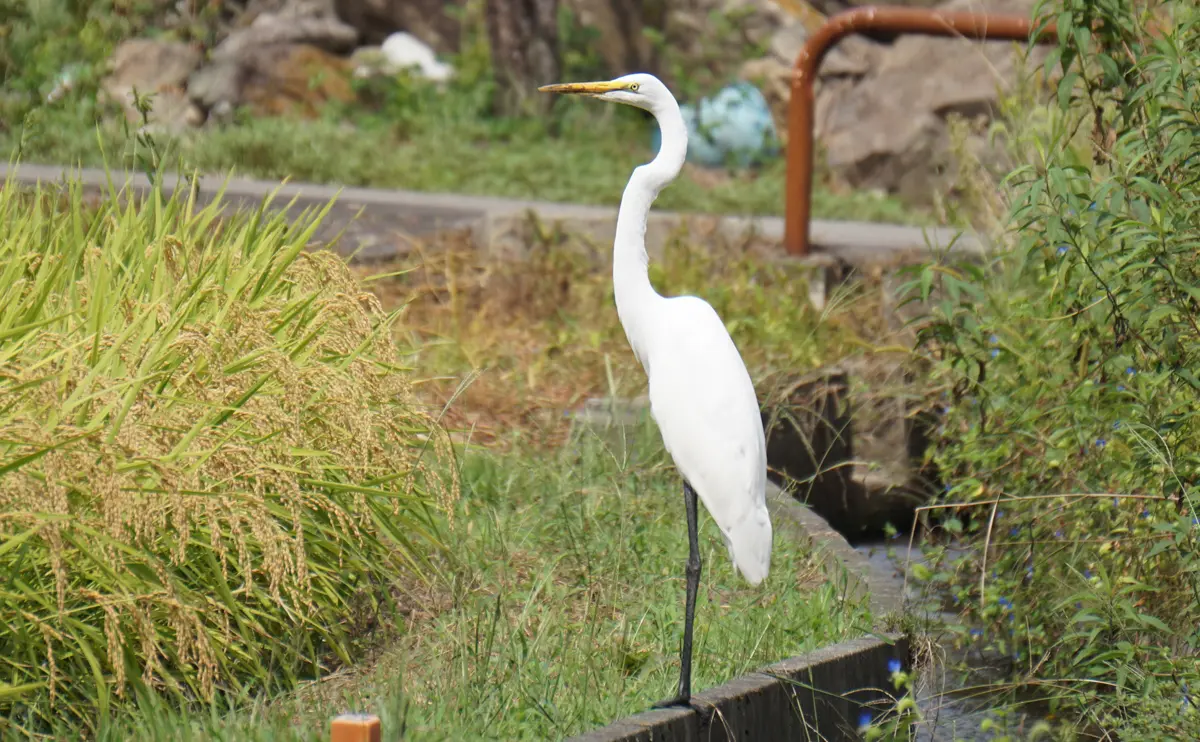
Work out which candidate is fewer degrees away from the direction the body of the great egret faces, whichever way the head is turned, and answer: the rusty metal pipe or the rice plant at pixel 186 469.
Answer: the rice plant

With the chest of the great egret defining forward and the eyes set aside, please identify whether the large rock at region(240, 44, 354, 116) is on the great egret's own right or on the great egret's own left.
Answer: on the great egret's own right

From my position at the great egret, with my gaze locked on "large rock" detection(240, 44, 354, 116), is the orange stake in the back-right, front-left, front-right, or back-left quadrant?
back-left

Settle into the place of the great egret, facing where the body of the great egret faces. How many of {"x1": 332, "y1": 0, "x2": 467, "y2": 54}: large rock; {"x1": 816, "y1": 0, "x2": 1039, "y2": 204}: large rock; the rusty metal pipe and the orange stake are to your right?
3

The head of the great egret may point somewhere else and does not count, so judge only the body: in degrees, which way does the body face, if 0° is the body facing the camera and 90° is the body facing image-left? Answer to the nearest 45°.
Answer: approximately 90°

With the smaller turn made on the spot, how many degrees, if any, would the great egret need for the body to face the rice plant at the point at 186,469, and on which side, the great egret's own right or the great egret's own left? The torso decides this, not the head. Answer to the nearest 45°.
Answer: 0° — it already faces it

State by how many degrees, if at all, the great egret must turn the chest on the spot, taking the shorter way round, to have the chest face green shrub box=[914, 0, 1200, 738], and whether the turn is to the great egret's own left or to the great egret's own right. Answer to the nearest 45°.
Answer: approximately 135° to the great egret's own right

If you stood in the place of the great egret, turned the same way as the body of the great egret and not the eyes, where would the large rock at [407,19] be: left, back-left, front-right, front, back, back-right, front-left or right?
right

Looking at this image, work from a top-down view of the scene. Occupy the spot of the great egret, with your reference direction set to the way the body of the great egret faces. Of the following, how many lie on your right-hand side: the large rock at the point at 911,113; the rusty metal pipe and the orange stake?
2

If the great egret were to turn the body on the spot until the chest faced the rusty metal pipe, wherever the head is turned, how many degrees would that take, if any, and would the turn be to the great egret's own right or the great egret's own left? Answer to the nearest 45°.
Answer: approximately 90° to the great egret's own right
